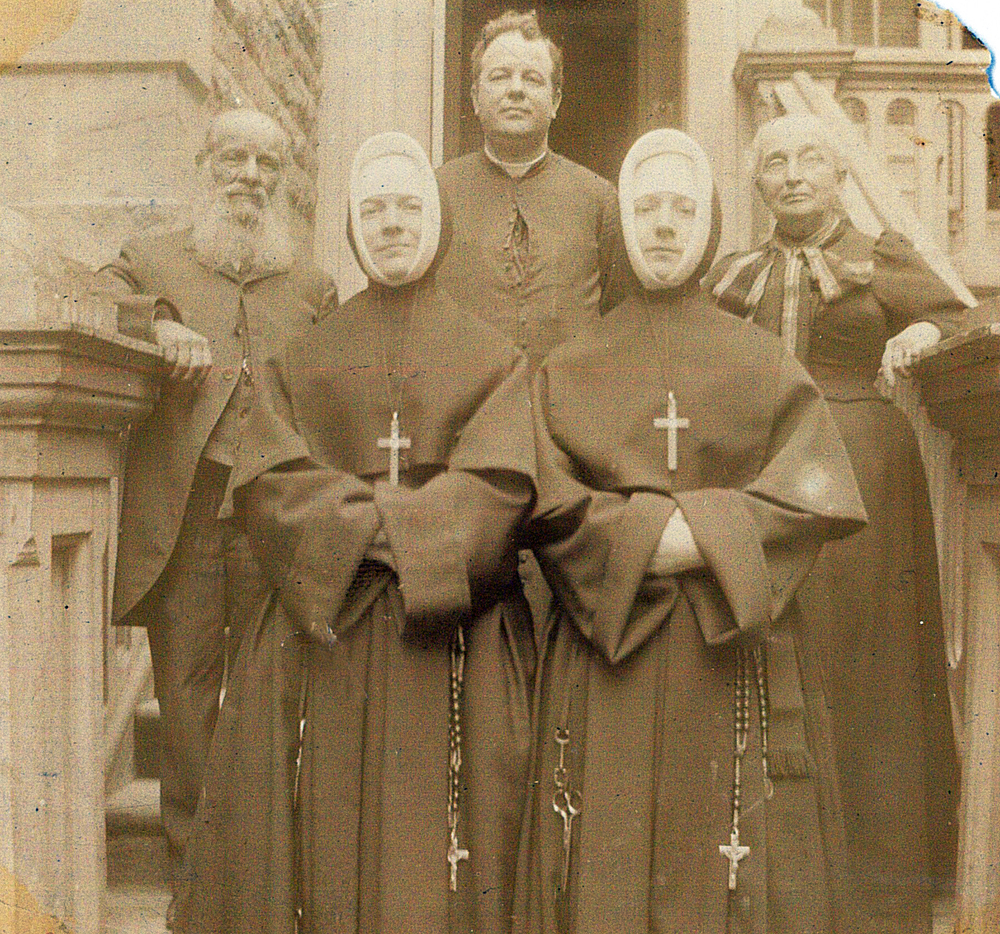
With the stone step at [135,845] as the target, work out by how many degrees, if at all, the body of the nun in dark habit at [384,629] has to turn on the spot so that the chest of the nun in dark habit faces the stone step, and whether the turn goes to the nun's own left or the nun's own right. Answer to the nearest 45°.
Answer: approximately 135° to the nun's own right

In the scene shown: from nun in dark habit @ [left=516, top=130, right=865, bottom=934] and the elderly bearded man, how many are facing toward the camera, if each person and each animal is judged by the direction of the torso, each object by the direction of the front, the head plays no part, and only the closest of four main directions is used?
2

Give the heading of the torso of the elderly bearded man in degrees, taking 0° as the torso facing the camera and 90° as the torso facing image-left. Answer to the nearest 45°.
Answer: approximately 0°

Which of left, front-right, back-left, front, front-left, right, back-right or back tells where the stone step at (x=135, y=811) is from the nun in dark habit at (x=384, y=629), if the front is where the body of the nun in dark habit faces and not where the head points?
back-right

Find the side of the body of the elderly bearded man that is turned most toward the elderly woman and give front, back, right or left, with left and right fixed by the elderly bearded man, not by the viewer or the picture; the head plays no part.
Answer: left
